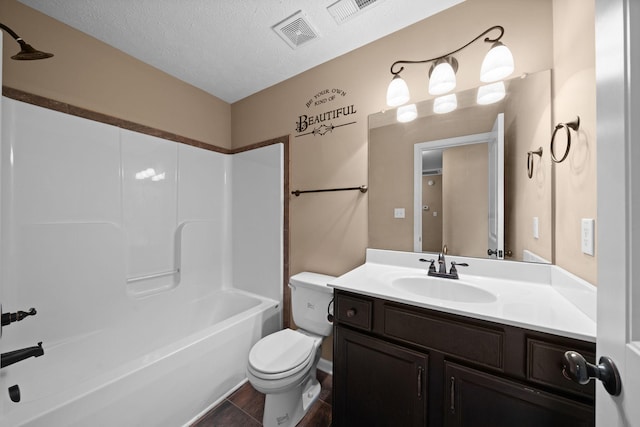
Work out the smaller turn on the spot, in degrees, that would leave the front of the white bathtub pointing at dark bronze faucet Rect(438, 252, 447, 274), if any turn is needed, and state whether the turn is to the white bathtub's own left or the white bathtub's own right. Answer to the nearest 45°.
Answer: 0° — it already faces it

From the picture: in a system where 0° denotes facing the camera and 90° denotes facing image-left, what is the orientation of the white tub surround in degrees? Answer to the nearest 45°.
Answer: approximately 315°

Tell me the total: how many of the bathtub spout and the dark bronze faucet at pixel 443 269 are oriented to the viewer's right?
1

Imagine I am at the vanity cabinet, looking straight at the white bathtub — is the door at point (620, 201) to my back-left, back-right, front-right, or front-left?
back-left

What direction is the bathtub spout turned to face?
to the viewer's right

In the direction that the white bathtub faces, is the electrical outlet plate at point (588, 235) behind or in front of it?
in front

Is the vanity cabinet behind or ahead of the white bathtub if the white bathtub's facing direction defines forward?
ahead

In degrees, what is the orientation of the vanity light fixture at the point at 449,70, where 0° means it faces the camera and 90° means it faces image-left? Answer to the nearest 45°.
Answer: approximately 45°

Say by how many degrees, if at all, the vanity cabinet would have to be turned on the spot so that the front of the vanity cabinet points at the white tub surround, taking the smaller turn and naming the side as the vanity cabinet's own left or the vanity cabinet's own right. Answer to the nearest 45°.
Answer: approximately 45° to the vanity cabinet's own right

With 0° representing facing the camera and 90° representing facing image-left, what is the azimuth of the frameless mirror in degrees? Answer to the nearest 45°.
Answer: approximately 45°

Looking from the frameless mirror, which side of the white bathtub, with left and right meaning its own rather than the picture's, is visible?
front
